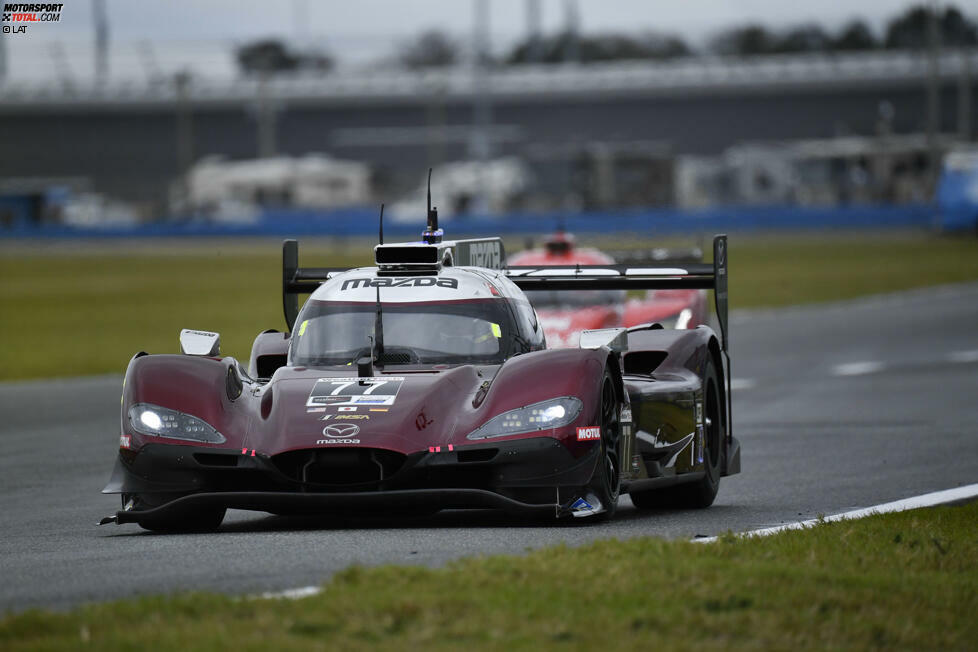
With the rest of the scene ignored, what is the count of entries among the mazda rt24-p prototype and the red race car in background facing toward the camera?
2

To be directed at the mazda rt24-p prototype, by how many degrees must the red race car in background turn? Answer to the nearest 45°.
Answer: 0° — it already faces it

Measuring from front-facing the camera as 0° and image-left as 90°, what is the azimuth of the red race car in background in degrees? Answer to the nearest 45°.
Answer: approximately 0°

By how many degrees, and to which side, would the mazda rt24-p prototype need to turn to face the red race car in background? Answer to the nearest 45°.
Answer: approximately 180°

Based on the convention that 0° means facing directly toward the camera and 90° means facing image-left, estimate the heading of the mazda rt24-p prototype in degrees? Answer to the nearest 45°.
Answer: approximately 0°
